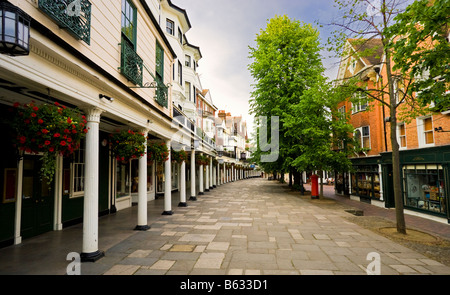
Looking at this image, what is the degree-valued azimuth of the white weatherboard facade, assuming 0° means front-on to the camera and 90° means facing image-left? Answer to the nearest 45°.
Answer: approximately 315°

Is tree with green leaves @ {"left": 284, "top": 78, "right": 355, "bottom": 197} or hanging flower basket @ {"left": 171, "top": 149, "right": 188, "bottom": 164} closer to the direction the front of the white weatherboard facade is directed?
the tree with green leaves

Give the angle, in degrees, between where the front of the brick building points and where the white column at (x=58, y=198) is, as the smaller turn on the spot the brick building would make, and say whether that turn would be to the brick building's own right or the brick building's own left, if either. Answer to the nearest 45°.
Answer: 0° — it already faces it

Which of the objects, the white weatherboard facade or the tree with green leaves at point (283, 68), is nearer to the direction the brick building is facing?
the white weatherboard facade

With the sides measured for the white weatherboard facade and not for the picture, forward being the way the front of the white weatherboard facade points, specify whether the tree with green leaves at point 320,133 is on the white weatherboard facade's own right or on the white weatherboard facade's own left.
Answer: on the white weatherboard facade's own left

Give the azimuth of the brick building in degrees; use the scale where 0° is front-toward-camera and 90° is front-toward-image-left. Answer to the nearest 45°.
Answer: approximately 45°
